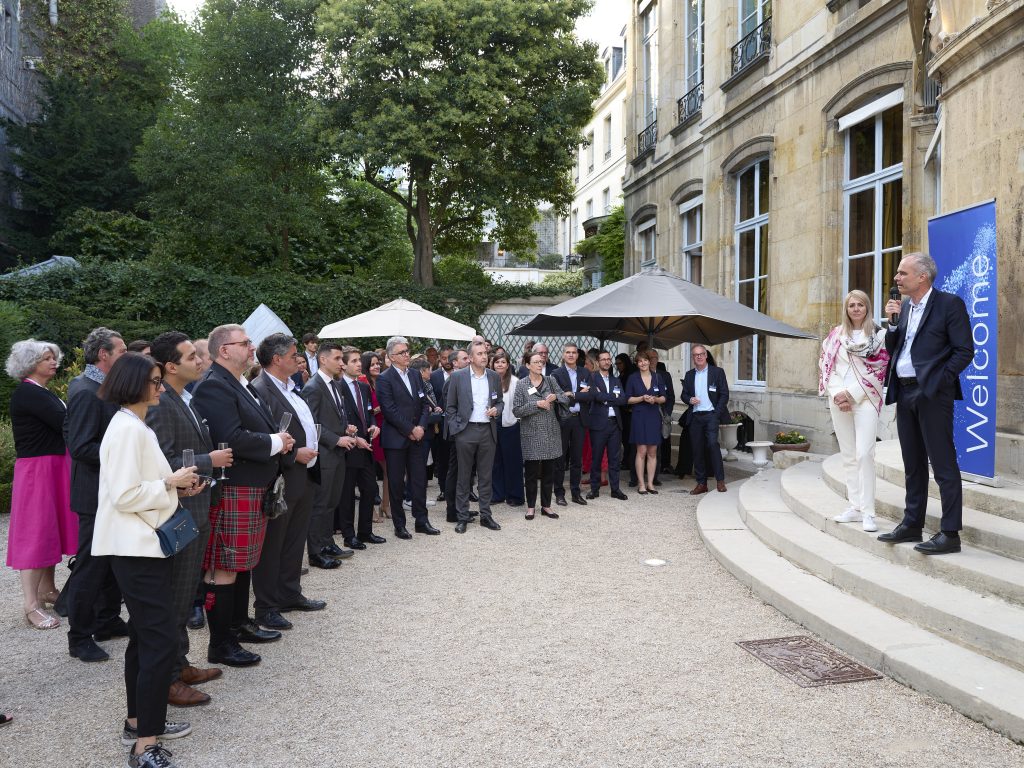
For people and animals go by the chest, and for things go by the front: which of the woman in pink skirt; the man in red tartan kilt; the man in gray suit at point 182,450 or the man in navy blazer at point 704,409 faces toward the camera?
the man in navy blazer

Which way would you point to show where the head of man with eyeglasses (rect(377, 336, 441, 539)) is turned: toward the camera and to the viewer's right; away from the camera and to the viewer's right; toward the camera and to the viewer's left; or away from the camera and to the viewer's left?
toward the camera and to the viewer's right

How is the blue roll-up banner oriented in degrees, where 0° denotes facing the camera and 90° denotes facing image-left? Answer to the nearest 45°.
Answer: approximately 45°

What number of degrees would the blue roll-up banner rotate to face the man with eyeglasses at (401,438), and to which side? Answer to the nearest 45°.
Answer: approximately 45° to its right

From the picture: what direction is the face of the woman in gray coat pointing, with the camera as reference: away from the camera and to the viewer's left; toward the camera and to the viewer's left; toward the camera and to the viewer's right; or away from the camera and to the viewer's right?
toward the camera and to the viewer's right

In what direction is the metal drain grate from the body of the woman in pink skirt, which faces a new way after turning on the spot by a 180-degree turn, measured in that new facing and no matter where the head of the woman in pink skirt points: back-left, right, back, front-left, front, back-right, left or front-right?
back-left

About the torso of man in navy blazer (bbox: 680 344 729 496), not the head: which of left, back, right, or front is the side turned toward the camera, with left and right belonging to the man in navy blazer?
front

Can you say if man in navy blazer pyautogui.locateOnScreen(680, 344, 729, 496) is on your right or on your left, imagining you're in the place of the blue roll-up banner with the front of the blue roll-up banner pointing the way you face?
on your right

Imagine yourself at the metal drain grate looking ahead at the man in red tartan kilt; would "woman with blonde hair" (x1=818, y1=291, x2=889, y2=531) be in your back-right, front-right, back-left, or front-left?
back-right

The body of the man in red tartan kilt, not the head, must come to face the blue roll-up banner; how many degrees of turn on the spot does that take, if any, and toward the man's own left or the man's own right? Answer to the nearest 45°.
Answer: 0° — they already face it

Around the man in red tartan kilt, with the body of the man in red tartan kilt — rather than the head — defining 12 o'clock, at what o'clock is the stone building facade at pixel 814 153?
The stone building facade is roughly at 11 o'clock from the man in red tartan kilt.

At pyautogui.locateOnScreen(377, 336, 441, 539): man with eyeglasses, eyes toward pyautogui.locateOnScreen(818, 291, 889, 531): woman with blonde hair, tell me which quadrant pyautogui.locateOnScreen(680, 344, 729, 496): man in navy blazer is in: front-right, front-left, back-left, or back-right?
front-left

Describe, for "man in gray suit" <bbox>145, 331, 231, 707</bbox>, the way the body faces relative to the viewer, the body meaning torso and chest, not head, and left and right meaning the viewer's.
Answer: facing to the right of the viewer

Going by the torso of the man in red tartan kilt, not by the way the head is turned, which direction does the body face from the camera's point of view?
to the viewer's right

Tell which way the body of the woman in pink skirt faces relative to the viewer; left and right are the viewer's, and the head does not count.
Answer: facing to the right of the viewer

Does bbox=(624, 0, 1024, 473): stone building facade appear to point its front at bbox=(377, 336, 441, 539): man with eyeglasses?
yes

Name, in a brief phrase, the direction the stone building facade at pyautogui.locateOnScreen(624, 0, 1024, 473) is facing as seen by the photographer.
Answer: facing the viewer and to the left of the viewer

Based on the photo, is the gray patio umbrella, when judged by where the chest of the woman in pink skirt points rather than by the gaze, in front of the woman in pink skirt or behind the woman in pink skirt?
in front

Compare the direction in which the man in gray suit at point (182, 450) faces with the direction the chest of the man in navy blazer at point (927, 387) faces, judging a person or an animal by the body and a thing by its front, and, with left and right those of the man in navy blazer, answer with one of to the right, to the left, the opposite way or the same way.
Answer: the opposite way

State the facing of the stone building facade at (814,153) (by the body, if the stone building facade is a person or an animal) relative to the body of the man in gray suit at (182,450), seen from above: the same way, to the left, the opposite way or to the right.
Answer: the opposite way

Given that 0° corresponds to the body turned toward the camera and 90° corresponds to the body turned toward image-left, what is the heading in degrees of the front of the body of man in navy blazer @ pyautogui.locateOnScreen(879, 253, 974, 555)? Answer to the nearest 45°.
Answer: approximately 45°
